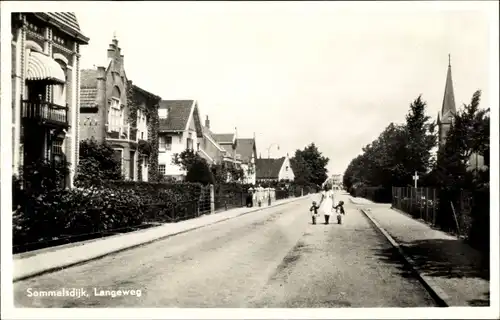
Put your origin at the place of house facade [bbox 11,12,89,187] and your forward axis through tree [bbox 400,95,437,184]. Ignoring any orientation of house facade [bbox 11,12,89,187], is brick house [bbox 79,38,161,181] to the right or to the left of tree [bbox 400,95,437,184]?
left

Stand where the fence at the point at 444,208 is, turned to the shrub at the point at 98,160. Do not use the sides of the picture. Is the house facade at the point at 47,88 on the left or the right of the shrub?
left

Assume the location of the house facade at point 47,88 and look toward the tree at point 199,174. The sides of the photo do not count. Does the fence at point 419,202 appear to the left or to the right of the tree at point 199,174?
right

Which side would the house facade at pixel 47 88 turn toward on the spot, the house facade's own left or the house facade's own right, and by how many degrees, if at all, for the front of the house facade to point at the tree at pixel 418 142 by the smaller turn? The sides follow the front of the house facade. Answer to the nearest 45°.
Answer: approximately 90° to the house facade's own left

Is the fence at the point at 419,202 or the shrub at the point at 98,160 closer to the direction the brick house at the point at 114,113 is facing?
the fence

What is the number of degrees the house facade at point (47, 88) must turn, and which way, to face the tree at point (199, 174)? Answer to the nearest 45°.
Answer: approximately 90° to its left

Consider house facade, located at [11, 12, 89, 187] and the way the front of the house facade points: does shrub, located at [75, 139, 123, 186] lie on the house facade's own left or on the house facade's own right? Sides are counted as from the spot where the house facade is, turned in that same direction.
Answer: on the house facade's own left

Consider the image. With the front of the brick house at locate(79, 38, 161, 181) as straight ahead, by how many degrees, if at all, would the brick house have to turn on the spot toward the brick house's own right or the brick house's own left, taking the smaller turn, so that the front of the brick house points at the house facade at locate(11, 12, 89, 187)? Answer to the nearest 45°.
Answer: approximately 45° to the brick house's own right

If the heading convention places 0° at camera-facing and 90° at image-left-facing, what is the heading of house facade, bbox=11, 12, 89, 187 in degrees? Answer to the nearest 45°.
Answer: approximately 315°

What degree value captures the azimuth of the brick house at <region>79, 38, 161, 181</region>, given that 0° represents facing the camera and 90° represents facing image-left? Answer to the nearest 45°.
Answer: approximately 315°
